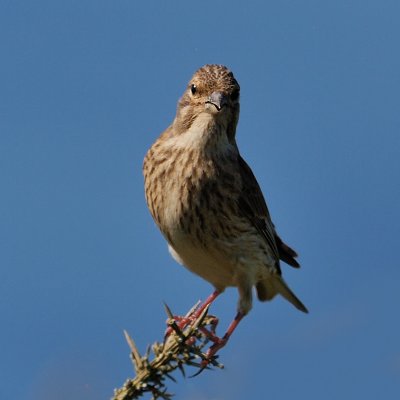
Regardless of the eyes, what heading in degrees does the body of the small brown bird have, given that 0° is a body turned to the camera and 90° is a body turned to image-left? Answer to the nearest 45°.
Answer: approximately 45°
